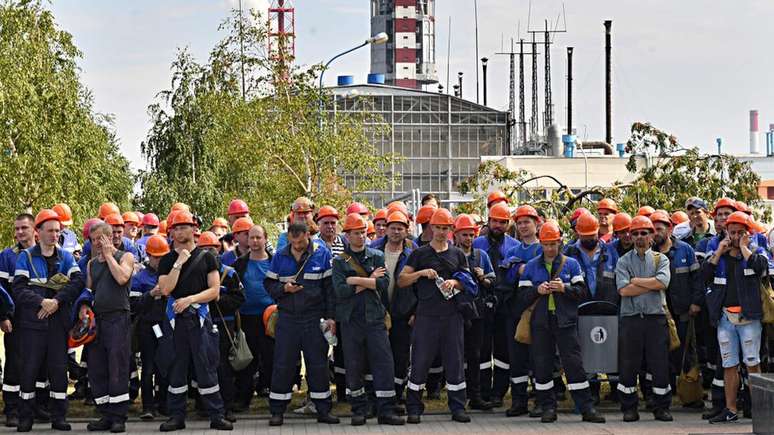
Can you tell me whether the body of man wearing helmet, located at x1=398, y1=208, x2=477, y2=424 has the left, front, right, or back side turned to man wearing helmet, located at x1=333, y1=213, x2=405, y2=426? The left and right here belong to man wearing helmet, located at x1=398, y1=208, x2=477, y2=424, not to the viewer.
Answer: right

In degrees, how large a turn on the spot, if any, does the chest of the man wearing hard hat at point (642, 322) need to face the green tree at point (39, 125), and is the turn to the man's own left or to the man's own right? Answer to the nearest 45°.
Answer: approximately 135° to the man's own right

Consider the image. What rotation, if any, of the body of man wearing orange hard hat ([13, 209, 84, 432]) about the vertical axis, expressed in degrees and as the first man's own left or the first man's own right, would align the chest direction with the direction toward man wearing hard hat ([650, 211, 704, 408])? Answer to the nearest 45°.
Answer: approximately 90° to the first man's own left

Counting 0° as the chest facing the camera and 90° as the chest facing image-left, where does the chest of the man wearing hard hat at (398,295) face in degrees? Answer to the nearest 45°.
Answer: approximately 0°

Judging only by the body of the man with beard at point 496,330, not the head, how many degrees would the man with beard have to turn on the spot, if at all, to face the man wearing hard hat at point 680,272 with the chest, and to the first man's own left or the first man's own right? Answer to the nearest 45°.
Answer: approximately 90° to the first man's own left
